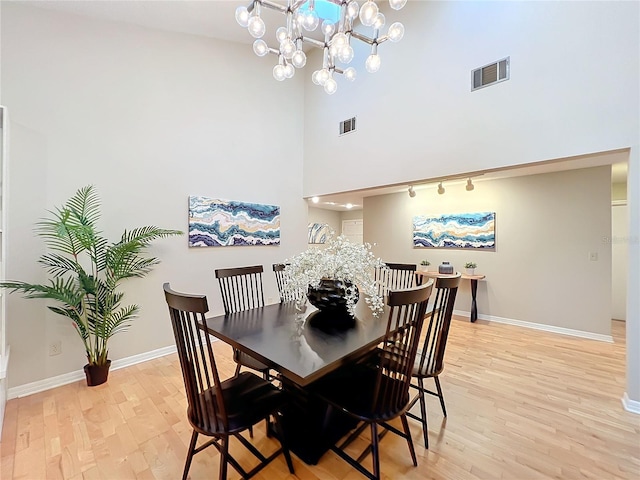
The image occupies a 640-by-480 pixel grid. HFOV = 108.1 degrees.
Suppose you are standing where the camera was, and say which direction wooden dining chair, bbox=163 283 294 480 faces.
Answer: facing away from the viewer and to the right of the viewer

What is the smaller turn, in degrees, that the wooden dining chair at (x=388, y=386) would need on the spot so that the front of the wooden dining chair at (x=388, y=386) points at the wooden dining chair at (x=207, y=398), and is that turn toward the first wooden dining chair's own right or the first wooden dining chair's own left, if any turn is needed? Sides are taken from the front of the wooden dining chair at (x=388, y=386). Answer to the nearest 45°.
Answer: approximately 45° to the first wooden dining chair's own left

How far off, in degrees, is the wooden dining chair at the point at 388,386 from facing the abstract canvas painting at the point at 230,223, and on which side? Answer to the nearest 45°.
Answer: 0° — it already faces it

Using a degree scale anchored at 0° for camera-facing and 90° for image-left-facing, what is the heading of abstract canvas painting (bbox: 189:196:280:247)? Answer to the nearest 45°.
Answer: approximately 315°

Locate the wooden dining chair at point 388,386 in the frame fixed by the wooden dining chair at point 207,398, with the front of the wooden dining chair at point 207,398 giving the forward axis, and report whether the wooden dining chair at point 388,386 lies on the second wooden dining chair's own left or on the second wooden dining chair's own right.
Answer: on the second wooden dining chair's own right

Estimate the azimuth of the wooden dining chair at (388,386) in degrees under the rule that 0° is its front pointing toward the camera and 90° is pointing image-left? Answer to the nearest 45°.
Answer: approximately 135°

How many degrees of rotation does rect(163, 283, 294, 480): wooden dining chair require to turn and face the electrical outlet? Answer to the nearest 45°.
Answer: approximately 90° to its left
